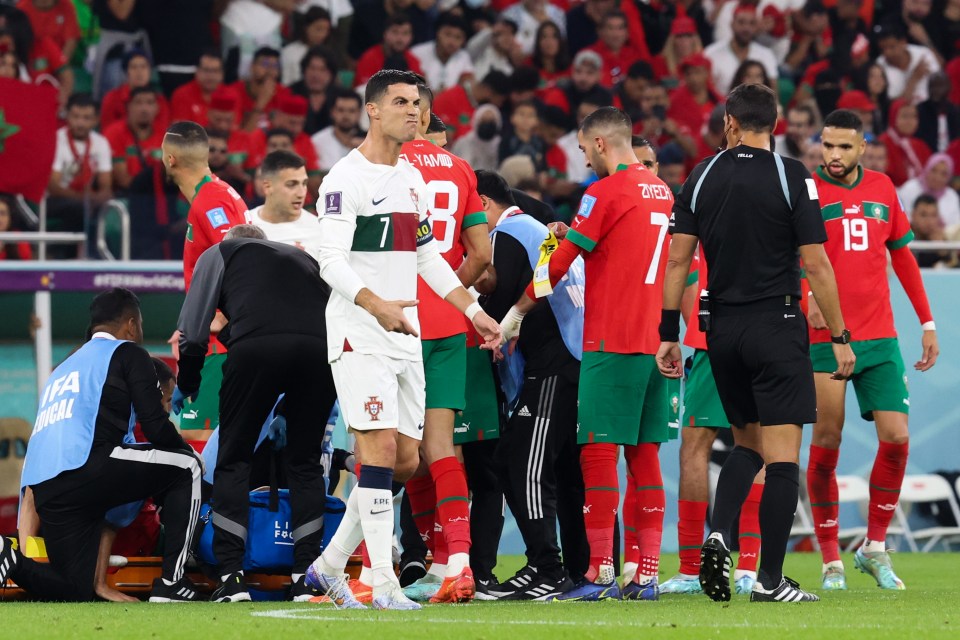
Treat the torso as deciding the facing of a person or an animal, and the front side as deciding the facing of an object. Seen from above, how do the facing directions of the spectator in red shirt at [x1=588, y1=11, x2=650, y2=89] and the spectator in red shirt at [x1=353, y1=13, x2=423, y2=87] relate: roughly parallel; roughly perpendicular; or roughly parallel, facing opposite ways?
roughly parallel

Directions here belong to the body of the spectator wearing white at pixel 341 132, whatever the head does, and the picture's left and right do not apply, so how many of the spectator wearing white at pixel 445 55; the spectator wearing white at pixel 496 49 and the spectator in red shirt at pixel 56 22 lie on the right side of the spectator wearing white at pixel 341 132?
1

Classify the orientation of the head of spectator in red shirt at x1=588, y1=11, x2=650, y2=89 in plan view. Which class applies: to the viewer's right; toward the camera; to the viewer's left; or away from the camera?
toward the camera

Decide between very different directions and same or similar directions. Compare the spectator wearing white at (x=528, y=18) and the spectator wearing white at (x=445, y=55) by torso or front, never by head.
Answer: same or similar directions

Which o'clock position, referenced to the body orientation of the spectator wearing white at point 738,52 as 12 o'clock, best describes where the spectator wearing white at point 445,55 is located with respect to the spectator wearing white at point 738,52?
the spectator wearing white at point 445,55 is roughly at 2 o'clock from the spectator wearing white at point 738,52.

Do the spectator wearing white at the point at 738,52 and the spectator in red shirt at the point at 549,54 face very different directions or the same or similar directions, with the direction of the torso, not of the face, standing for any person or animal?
same or similar directions

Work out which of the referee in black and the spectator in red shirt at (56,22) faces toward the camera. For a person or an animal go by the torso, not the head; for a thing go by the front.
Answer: the spectator in red shirt

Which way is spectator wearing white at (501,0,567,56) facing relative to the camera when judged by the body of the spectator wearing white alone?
toward the camera

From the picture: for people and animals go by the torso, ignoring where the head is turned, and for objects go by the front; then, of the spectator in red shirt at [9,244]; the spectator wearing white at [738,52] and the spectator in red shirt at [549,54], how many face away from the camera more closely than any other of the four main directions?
0

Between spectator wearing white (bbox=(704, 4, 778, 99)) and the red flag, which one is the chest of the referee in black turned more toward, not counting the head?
the spectator wearing white

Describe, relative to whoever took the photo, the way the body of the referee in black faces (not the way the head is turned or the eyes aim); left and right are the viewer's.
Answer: facing away from the viewer

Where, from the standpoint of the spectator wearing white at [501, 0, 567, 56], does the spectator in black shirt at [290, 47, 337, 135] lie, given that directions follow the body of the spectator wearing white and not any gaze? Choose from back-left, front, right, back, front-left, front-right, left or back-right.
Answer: front-right

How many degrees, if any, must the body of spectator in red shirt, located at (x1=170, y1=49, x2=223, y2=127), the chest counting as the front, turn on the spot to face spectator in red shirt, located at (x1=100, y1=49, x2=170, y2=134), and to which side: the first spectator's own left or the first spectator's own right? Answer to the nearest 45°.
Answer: approximately 90° to the first spectator's own right

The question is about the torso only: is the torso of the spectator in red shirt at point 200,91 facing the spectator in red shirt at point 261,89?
no

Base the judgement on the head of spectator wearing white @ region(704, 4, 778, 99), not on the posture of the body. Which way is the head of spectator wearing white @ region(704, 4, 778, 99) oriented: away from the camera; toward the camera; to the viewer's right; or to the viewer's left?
toward the camera

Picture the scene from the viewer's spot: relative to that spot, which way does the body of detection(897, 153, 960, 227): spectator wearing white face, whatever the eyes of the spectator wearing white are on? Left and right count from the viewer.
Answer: facing the viewer

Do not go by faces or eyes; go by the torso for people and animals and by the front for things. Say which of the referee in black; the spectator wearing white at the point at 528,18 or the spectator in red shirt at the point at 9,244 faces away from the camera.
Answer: the referee in black

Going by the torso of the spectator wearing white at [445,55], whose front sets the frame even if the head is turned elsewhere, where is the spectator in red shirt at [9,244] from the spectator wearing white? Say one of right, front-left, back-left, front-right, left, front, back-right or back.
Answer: front-right

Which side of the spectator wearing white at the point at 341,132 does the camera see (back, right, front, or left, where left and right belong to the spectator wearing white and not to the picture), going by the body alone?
front

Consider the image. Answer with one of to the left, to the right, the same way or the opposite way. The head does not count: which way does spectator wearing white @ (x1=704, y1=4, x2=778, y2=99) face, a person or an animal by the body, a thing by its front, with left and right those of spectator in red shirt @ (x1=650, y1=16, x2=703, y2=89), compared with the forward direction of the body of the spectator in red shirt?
the same way
